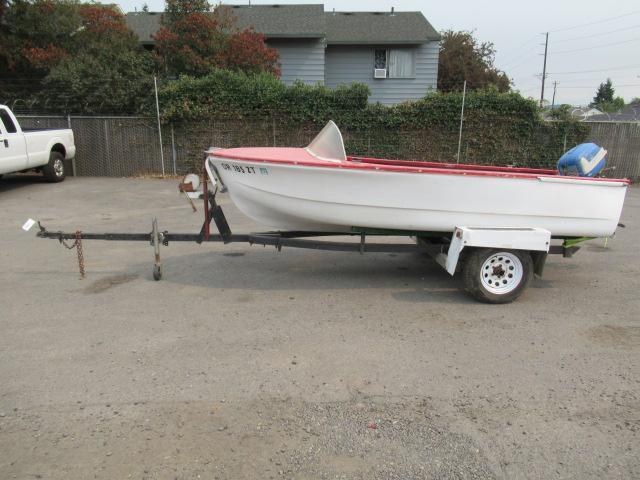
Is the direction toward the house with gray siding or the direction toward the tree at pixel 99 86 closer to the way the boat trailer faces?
the tree

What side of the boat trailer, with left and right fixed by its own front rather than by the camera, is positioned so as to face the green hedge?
right

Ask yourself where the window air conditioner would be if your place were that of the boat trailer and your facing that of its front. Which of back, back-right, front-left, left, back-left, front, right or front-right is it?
right

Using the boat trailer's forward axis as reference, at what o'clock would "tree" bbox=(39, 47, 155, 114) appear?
The tree is roughly at 2 o'clock from the boat trailer.

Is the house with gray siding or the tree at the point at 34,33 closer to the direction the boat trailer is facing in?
the tree

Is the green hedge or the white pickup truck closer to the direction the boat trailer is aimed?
the white pickup truck

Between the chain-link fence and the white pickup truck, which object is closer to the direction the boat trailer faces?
the white pickup truck

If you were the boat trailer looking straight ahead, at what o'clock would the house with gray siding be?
The house with gray siding is roughly at 3 o'clock from the boat trailer.

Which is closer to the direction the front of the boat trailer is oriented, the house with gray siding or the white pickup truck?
the white pickup truck

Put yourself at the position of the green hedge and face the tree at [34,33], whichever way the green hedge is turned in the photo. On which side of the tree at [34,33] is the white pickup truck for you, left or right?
left

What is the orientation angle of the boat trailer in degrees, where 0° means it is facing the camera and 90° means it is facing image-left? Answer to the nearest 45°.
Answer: approximately 90°

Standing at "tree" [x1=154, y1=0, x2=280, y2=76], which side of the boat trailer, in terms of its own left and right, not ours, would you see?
right

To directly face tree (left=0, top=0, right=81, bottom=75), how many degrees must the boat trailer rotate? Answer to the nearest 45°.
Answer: approximately 45° to its right
